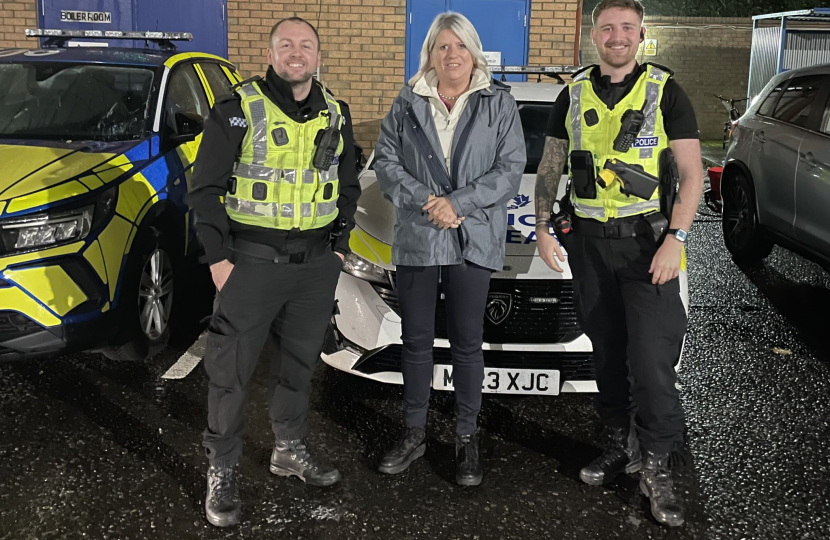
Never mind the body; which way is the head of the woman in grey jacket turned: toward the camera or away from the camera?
toward the camera

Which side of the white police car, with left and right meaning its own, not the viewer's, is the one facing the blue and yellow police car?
right

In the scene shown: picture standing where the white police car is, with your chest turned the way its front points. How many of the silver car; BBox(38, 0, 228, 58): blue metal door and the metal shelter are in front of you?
0

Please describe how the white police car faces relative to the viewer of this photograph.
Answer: facing the viewer

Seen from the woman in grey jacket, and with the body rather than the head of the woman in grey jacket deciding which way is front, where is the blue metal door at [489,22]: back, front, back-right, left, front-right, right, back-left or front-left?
back

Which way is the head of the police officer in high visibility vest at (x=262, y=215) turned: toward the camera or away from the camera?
toward the camera

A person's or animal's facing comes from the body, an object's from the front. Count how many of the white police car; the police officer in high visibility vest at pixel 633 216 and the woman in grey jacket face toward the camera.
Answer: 3

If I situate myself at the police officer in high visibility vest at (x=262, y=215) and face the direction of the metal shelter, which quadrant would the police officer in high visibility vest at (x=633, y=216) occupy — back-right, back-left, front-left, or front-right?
front-right

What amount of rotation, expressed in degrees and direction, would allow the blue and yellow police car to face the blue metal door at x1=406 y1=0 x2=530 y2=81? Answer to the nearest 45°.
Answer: approximately 180°

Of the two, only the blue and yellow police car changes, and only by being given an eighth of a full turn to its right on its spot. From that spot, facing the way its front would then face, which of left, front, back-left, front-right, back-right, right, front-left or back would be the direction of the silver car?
back

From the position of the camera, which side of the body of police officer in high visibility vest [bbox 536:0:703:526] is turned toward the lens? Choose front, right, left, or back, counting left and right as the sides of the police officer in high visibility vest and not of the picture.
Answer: front

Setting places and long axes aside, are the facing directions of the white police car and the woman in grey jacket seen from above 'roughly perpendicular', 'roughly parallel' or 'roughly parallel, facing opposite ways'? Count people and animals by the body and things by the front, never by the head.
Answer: roughly parallel

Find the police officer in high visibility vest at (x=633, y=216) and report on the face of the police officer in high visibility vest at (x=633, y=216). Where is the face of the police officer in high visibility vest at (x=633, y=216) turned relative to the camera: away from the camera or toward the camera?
toward the camera

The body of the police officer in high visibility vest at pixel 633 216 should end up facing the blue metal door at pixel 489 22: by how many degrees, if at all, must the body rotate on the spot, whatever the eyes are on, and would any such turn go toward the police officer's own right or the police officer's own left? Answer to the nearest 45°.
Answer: approximately 180°
